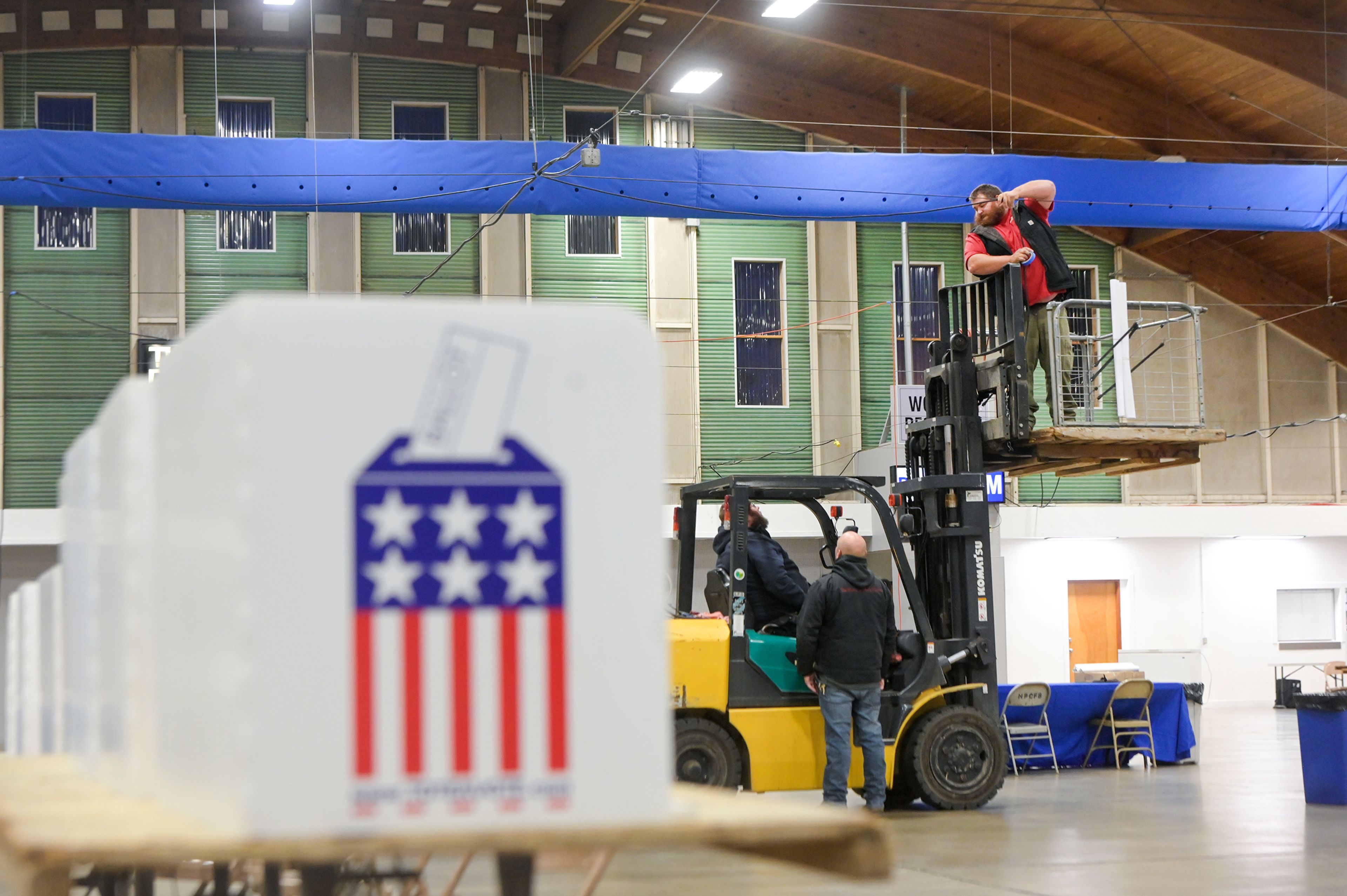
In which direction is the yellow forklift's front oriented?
to the viewer's right

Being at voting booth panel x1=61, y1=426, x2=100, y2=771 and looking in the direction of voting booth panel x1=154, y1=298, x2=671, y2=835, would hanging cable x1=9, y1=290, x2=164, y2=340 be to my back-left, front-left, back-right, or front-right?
back-left

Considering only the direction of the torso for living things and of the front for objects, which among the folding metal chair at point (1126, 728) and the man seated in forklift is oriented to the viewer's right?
the man seated in forklift

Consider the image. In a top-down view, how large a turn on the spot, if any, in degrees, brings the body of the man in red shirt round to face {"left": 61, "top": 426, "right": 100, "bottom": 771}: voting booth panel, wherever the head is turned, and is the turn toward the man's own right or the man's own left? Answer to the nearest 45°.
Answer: approximately 45° to the man's own left

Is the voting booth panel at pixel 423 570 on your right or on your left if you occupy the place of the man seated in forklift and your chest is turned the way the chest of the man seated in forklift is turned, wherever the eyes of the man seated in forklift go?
on your right

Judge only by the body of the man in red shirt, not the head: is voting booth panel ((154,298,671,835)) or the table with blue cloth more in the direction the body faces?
the voting booth panel

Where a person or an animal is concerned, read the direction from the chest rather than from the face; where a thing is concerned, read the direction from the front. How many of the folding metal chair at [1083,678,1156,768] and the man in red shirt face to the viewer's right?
0

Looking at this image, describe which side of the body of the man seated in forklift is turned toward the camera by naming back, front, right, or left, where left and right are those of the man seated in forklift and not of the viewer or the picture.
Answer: right

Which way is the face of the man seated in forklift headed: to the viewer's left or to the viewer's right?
to the viewer's right
